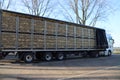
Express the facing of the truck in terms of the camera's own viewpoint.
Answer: facing away from the viewer and to the right of the viewer
